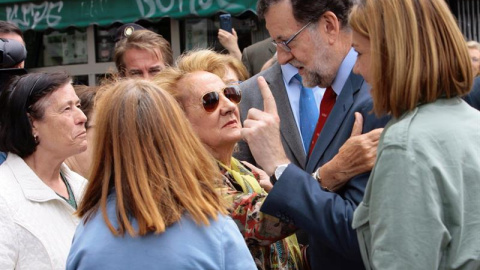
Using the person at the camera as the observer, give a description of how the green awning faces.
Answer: facing the viewer

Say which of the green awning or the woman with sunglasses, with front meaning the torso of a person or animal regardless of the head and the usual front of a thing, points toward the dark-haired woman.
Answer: the green awning

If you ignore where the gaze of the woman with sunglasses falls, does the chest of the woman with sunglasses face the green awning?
no

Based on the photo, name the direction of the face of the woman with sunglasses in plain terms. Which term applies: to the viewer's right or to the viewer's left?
to the viewer's right

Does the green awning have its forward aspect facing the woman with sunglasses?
yes

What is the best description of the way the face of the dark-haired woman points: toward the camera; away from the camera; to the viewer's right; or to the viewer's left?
to the viewer's right

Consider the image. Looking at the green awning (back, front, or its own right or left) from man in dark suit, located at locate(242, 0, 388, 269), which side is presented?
front

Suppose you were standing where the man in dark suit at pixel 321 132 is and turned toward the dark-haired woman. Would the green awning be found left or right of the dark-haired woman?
right

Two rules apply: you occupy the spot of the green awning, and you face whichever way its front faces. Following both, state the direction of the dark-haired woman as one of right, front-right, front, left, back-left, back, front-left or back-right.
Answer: front

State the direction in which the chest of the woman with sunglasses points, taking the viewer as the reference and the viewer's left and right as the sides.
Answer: facing the viewer and to the right of the viewer

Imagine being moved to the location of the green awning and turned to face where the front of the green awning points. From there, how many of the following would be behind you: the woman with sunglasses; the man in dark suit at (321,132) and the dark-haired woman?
0

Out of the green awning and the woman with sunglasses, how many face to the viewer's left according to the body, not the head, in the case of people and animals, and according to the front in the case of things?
0

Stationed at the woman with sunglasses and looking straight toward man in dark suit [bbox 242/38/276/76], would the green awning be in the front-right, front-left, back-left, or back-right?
front-left
